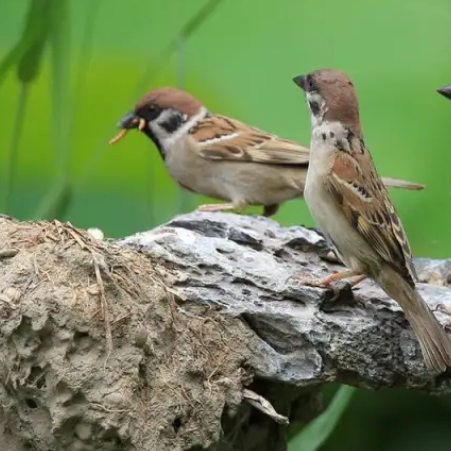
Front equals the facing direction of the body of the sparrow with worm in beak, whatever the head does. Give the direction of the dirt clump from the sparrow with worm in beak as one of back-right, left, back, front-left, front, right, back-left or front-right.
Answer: left

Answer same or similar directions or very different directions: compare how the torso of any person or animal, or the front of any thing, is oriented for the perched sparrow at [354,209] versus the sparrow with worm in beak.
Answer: same or similar directions

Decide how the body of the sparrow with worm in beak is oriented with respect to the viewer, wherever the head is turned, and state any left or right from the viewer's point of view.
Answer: facing to the left of the viewer

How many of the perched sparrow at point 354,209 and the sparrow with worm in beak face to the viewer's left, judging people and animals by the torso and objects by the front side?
2

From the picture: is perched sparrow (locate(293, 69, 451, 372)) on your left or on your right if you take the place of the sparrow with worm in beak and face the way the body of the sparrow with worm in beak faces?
on your left

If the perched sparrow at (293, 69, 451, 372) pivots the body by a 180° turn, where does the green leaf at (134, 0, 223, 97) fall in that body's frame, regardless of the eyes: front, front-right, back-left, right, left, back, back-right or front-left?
back-left

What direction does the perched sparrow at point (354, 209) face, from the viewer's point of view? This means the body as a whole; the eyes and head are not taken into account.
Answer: to the viewer's left

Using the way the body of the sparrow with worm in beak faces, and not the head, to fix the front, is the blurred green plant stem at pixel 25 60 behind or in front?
in front
